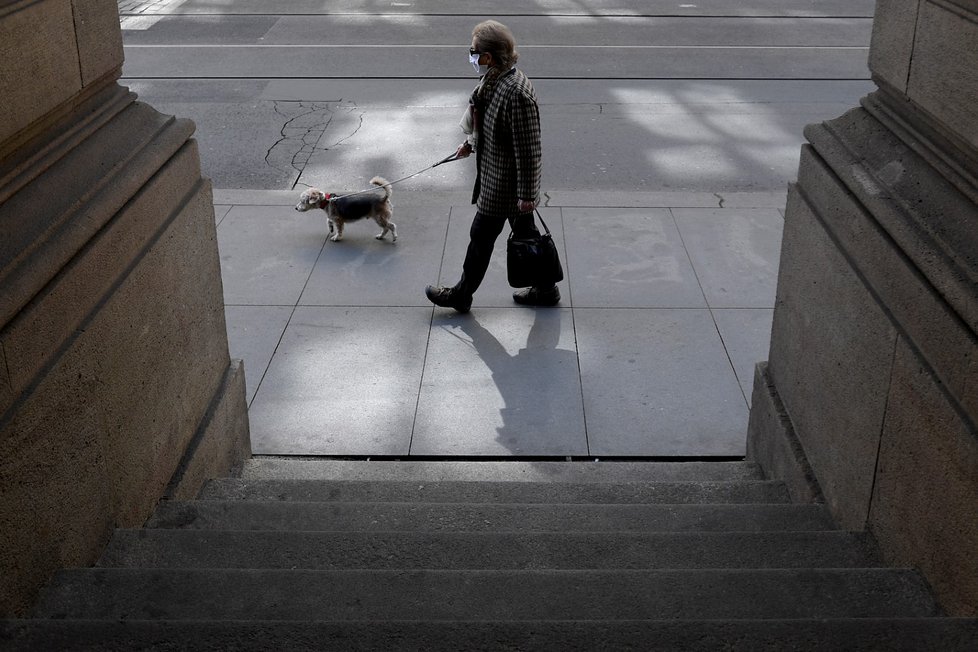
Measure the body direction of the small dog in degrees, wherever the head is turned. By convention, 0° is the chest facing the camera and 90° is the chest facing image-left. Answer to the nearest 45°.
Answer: approximately 90°

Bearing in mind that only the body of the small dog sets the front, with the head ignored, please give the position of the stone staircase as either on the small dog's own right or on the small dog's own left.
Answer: on the small dog's own left
